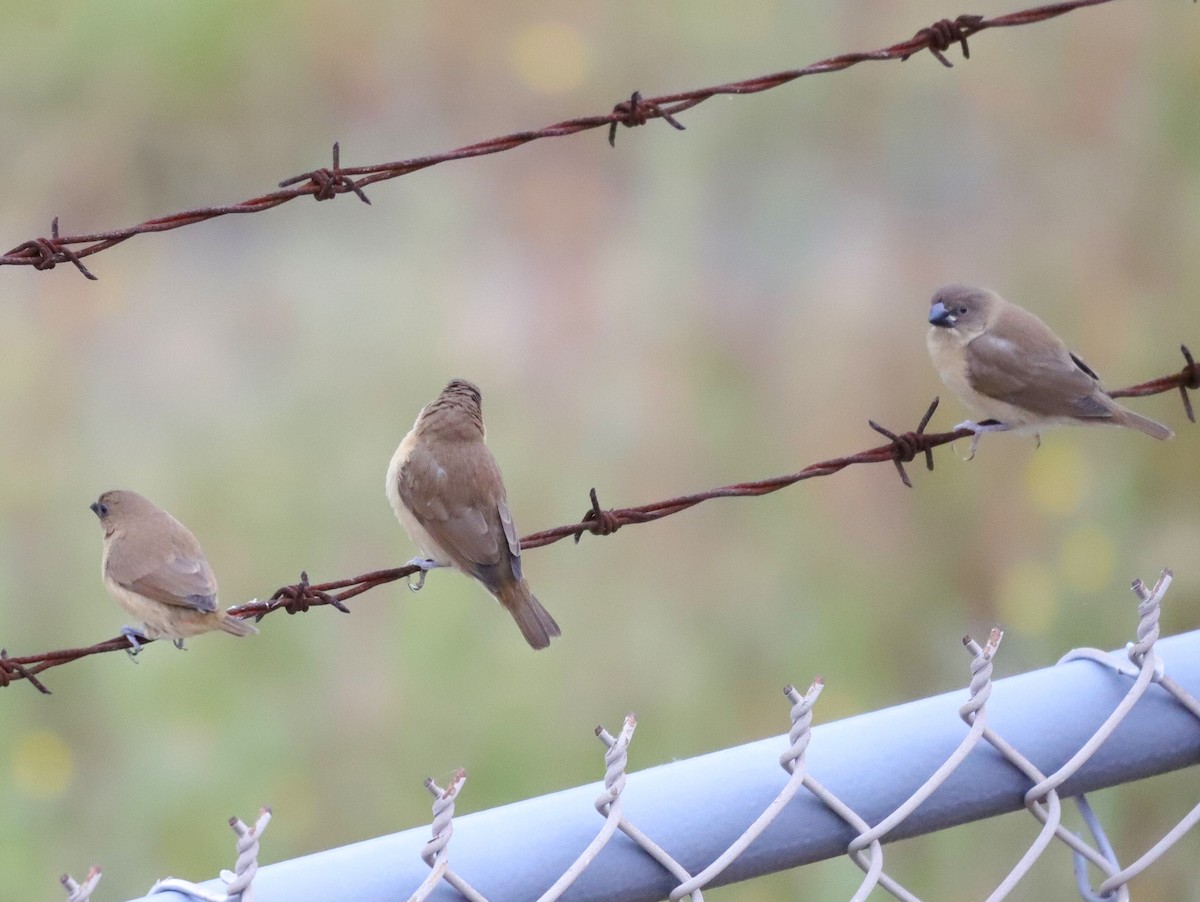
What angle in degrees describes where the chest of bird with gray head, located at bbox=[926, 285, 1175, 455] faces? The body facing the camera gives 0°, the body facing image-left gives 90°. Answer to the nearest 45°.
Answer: approximately 90°

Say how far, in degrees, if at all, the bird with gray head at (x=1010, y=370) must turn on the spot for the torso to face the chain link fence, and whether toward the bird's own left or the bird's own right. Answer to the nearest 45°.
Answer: approximately 90° to the bird's own left

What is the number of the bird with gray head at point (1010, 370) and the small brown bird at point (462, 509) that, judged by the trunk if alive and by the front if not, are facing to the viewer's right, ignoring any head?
0

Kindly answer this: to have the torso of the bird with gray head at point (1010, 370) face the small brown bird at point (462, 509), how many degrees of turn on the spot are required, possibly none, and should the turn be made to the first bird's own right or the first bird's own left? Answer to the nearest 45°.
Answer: approximately 45° to the first bird's own left

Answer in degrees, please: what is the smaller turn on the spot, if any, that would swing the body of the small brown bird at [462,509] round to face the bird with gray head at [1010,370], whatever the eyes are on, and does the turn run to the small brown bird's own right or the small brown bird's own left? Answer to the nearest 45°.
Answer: approximately 135° to the small brown bird's own right

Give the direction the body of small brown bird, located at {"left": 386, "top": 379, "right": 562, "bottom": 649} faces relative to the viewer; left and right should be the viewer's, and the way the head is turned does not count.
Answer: facing away from the viewer and to the left of the viewer

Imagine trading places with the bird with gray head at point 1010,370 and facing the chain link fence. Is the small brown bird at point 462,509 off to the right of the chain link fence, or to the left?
right
